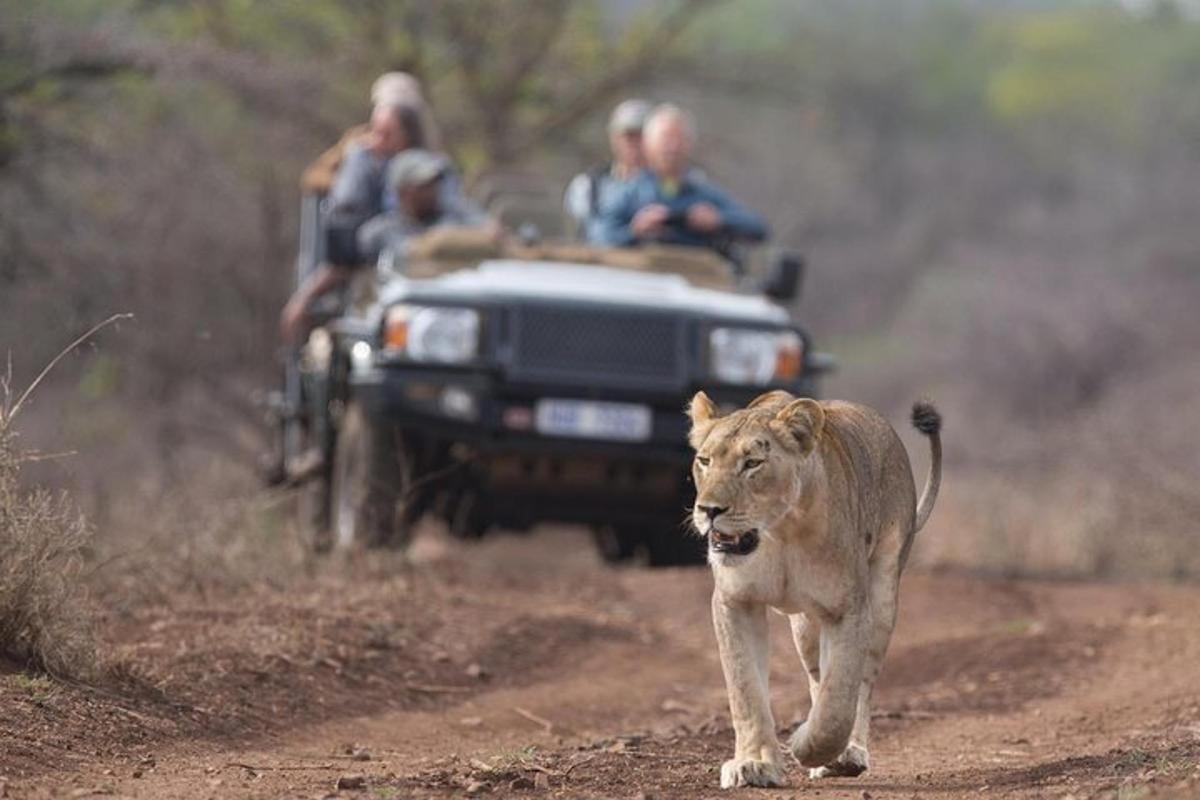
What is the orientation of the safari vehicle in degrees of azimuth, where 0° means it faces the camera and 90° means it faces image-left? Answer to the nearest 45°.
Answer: approximately 0°

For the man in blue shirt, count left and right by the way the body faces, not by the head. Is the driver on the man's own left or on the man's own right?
on the man's own right

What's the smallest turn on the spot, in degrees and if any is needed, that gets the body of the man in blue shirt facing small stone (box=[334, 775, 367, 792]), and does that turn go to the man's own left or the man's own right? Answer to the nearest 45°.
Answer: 0° — they already face it

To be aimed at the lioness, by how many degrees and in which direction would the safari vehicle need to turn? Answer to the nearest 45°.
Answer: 0° — it already faces it

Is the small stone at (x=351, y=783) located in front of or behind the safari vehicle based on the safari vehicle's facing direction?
in front

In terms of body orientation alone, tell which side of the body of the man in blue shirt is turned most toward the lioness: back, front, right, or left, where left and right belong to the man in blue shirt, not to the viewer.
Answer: front

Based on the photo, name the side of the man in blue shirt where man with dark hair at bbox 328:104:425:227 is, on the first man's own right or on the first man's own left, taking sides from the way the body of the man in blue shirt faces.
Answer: on the first man's own right
